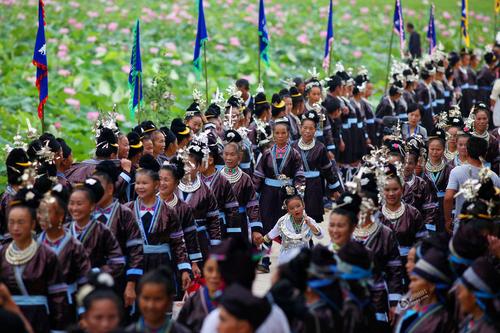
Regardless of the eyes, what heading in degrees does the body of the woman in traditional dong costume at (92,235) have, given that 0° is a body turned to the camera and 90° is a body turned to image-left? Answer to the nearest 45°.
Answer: approximately 45°

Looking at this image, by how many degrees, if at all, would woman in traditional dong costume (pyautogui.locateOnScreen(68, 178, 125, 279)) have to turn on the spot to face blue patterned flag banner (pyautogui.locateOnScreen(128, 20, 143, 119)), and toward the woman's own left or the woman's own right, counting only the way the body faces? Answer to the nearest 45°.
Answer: approximately 135° to the woman's own right

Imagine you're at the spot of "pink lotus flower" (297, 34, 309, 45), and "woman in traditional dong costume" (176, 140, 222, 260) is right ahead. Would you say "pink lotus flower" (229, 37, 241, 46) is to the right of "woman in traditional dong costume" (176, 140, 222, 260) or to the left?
right

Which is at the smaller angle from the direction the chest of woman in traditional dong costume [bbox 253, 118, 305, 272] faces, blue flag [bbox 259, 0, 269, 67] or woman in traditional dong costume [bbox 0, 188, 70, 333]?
the woman in traditional dong costume

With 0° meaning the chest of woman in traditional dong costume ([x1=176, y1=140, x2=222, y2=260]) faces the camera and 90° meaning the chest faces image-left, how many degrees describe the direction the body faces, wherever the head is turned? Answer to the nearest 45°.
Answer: approximately 45°
